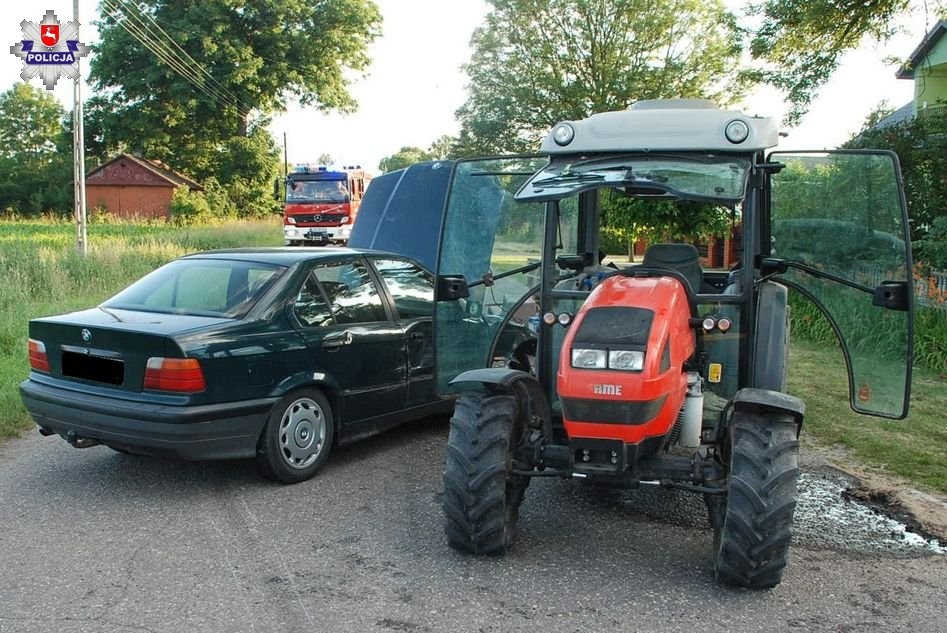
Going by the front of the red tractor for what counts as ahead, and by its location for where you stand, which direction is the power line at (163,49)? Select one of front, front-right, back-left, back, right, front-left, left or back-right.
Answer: back-right

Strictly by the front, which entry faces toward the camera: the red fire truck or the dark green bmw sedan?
the red fire truck

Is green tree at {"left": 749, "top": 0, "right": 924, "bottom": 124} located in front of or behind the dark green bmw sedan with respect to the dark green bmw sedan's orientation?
in front

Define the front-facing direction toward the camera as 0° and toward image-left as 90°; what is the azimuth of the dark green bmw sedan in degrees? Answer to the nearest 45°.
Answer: approximately 225°

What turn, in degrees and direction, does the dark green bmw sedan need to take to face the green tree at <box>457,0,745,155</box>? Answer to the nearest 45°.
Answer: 0° — it already faces it

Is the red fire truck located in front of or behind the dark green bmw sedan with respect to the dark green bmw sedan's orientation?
in front

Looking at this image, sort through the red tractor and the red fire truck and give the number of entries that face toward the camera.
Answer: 2

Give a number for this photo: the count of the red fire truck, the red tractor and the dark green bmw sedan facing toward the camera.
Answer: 2

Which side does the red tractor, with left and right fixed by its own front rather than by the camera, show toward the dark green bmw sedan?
right

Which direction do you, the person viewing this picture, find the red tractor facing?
facing the viewer

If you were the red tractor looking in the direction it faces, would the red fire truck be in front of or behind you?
behind

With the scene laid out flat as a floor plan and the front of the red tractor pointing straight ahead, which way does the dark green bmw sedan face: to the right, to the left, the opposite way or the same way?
the opposite way
